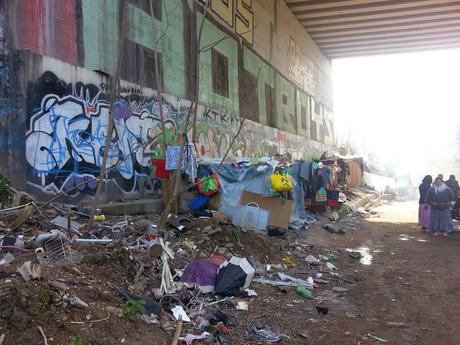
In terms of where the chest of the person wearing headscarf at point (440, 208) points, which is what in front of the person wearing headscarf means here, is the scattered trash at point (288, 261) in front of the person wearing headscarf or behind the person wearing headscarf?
in front

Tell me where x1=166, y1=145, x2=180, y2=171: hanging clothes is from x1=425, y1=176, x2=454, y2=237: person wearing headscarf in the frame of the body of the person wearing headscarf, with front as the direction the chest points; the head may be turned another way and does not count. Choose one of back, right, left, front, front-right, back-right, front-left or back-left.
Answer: front-right

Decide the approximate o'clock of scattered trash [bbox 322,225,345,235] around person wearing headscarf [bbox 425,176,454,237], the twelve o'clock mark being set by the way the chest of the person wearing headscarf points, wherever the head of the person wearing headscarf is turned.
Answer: The scattered trash is roughly at 2 o'clock from the person wearing headscarf.

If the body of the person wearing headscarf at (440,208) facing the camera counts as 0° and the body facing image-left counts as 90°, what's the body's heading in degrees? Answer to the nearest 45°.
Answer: approximately 0°

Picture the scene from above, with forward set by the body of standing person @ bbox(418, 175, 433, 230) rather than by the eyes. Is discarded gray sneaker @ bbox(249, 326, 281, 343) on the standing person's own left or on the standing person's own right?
on the standing person's own right

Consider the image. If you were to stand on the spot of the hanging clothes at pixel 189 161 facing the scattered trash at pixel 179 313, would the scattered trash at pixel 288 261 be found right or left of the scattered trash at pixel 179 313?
left

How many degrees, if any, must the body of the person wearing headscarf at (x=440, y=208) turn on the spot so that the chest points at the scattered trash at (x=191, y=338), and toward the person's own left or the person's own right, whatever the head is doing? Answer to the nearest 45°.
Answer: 0° — they already face it

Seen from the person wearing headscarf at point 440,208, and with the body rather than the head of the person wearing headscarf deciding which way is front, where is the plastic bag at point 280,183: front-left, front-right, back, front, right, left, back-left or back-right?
front-right

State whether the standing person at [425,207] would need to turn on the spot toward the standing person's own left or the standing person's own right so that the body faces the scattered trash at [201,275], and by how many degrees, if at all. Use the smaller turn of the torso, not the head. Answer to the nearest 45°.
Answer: approximately 90° to the standing person's own right
